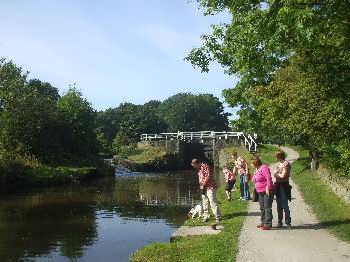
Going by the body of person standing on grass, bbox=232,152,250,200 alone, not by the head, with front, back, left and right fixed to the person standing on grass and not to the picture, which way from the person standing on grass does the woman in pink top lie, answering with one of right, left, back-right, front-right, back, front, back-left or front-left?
left

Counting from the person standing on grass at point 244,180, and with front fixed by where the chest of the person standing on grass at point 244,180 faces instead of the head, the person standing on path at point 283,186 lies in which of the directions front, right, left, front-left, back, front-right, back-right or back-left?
left

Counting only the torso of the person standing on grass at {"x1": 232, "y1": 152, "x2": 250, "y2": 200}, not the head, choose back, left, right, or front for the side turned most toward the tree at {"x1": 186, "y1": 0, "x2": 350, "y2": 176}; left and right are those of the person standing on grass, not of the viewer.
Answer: left
